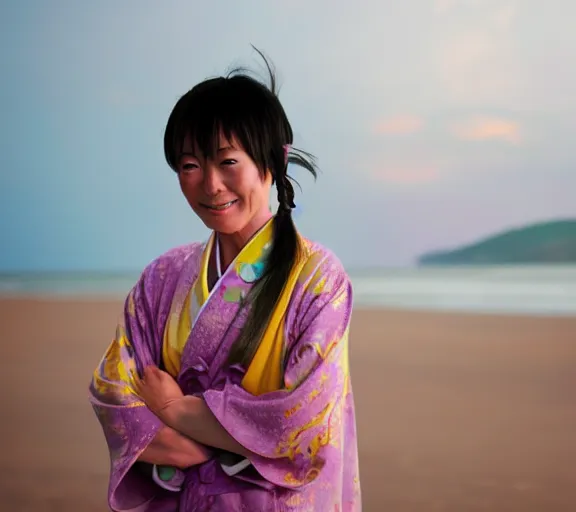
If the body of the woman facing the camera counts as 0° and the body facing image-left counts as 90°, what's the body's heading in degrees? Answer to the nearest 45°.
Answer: approximately 45°

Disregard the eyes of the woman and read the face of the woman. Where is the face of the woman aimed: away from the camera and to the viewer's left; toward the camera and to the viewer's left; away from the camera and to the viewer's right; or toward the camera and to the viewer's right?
toward the camera and to the viewer's left
